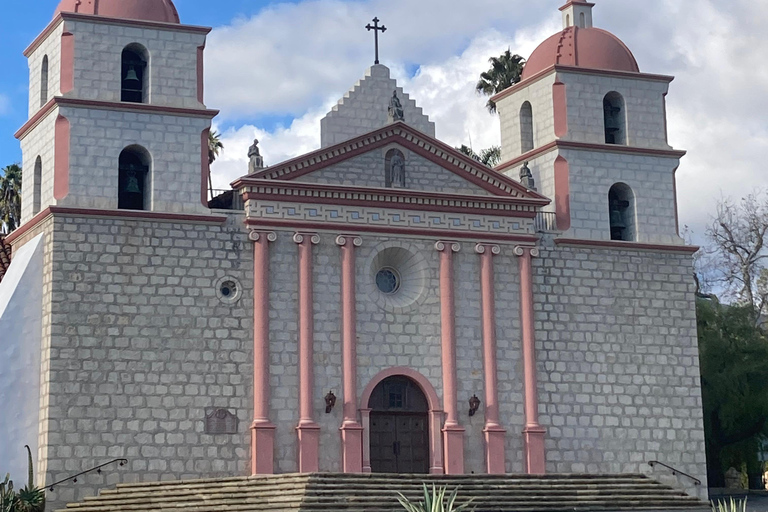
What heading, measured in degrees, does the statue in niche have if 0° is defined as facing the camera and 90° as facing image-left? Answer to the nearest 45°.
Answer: approximately 0°

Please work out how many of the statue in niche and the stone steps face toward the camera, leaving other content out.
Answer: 2

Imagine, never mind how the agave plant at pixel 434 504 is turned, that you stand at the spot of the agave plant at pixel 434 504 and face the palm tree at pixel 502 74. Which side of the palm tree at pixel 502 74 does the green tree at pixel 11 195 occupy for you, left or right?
left

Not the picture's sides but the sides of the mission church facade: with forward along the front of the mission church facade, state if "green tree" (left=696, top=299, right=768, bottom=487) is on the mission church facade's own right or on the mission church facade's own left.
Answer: on the mission church facade's own left

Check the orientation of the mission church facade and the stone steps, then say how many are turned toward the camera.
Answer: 2
